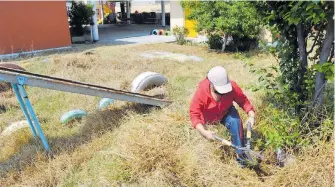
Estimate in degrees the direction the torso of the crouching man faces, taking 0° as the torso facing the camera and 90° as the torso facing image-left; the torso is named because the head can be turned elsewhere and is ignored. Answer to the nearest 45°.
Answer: approximately 315°

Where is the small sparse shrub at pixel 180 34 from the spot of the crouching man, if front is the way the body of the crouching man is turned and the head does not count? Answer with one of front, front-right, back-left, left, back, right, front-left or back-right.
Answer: back-left

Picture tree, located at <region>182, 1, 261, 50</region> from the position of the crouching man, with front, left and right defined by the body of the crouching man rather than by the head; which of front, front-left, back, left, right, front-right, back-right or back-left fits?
back-left

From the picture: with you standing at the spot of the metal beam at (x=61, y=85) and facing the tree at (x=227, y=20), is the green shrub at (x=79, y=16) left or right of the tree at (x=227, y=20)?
left

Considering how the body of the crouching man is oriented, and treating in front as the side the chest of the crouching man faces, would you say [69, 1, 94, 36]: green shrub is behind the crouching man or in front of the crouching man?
behind

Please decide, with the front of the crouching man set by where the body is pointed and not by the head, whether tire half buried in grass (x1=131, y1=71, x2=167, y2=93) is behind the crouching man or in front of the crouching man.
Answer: behind

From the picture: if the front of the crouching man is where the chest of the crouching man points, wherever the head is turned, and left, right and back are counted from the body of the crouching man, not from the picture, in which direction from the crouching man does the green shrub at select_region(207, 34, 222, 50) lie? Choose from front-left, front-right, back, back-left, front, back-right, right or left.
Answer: back-left
